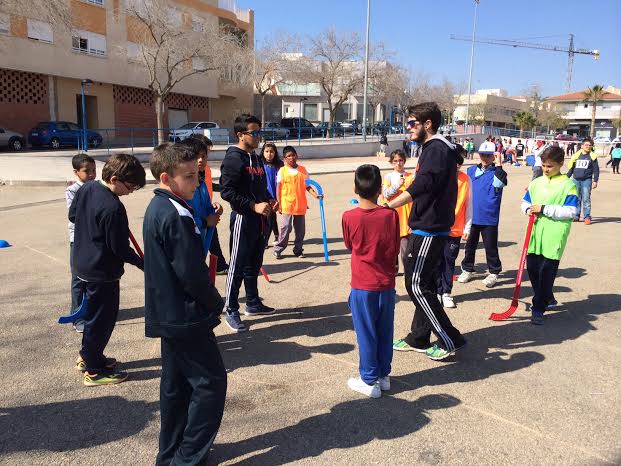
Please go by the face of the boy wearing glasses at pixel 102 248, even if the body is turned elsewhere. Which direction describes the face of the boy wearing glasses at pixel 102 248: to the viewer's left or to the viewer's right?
to the viewer's right

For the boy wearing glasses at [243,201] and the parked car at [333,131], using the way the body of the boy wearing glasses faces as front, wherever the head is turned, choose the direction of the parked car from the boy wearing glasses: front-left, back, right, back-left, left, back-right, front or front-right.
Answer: back-left

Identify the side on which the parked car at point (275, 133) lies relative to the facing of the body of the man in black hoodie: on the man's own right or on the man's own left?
on the man's own right

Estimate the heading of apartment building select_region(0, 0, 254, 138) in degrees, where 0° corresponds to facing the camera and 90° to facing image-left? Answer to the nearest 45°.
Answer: approximately 315°

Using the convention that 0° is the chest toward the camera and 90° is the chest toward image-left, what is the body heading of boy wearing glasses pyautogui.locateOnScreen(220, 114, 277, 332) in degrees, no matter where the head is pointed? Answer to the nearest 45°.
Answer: approximately 315°

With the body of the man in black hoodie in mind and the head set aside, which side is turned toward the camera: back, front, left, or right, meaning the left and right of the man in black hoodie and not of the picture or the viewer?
left

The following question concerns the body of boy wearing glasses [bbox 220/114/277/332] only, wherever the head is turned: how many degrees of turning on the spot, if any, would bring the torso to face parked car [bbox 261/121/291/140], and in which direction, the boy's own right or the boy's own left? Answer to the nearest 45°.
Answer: approximately 135° to the boy's own left

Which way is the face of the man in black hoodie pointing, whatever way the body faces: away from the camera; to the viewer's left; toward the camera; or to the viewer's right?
to the viewer's left
